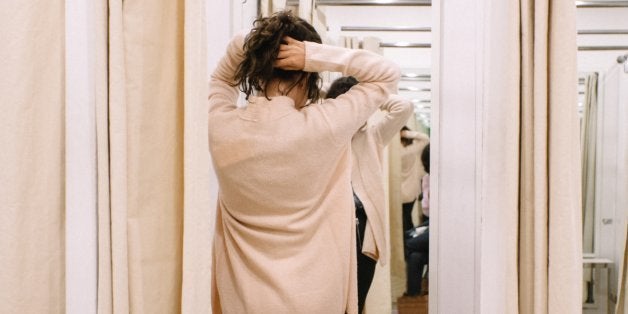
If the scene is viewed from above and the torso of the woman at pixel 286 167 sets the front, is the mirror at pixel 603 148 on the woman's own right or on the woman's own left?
on the woman's own right

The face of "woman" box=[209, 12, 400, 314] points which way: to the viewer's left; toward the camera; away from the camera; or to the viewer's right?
away from the camera

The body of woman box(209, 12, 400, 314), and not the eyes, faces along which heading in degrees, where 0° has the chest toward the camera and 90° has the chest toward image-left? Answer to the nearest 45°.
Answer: approximately 180°
